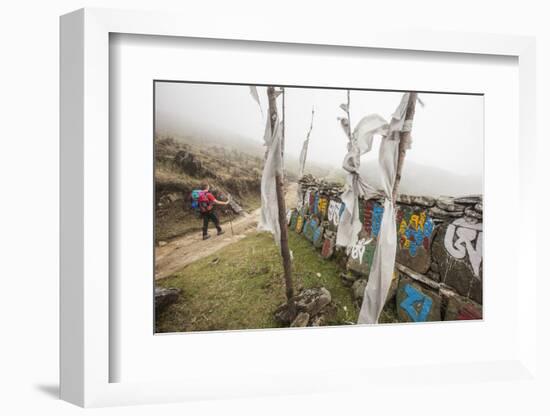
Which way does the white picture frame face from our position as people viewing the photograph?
facing the viewer and to the right of the viewer
